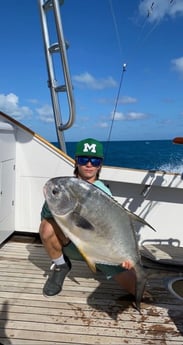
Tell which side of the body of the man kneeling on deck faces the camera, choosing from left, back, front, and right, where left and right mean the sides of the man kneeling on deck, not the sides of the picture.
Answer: front
